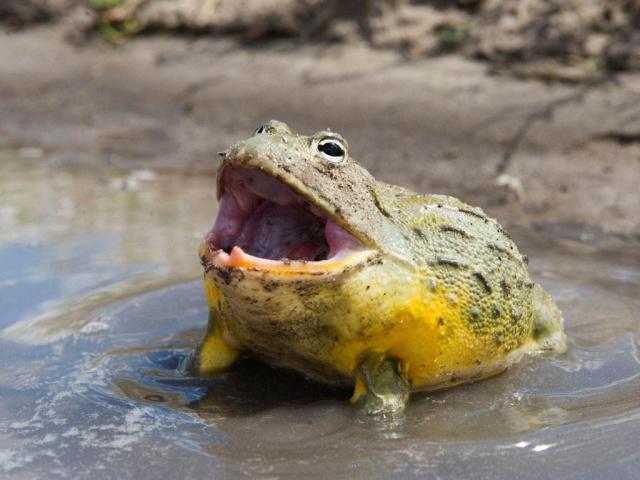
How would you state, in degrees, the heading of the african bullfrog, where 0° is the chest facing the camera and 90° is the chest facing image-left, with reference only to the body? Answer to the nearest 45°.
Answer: approximately 45°
